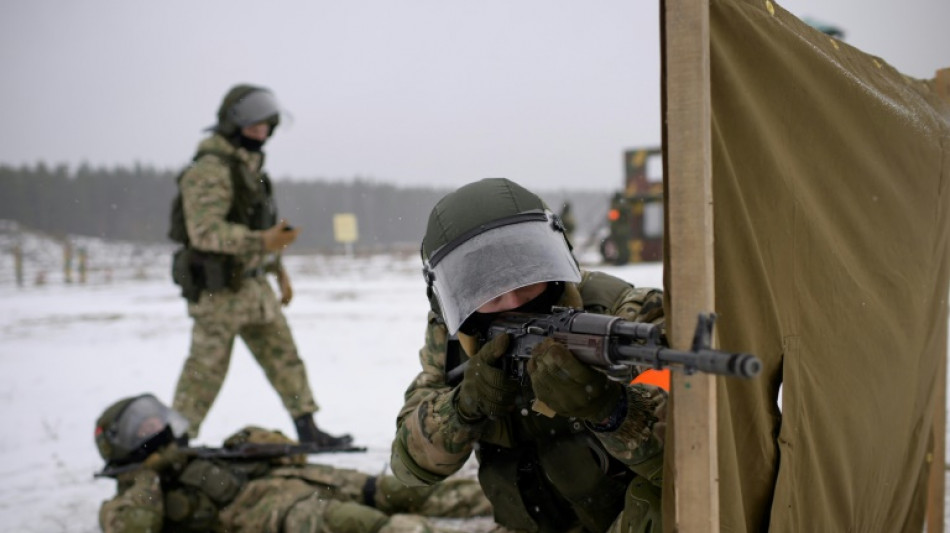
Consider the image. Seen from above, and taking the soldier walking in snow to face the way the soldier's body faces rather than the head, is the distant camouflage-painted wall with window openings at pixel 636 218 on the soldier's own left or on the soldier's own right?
on the soldier's own left

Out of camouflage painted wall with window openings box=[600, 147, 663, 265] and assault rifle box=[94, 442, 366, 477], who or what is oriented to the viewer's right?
the assault rifle

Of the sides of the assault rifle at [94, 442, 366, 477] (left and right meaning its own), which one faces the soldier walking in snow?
left

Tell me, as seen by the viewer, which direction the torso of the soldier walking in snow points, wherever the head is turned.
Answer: to the viewer's right
